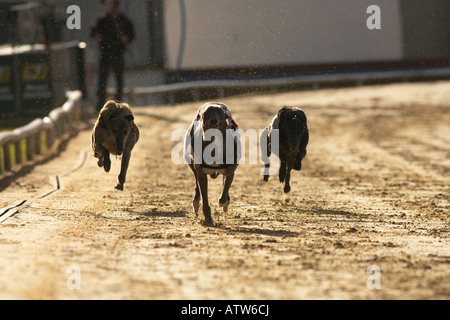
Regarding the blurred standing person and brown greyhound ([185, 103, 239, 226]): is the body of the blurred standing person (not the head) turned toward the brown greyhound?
yes

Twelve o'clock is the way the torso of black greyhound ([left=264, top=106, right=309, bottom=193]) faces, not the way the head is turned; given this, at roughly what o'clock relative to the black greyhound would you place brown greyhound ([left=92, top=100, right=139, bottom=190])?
The brown greyhound is roughly at 2 o'clock from the black greyhound.

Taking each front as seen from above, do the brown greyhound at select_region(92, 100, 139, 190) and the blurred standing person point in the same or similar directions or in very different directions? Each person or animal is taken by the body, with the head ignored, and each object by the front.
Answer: same or similar directions

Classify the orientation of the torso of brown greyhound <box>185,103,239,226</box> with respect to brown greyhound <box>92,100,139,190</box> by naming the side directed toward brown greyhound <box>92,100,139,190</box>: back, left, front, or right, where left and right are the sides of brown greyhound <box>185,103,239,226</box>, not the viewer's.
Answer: back

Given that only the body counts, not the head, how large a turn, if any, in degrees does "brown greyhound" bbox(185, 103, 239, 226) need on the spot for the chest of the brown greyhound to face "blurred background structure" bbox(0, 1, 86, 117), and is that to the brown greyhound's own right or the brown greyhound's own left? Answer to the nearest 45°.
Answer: approximately 180°

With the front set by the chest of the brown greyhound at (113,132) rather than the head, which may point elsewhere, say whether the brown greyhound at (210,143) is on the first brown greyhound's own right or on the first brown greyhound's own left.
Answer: on the first brown greyhound's own left

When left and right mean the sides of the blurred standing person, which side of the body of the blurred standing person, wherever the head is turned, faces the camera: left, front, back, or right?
front

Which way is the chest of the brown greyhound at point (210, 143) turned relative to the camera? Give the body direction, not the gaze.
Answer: toward the camera

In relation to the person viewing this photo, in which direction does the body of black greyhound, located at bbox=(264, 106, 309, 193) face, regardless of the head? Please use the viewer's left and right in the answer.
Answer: facing the viewer

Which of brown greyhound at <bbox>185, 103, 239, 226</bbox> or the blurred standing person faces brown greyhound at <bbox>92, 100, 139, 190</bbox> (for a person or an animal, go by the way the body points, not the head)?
the blurred standing person

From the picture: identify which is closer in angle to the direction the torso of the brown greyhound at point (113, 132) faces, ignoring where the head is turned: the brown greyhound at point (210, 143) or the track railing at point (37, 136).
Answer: the brown greyhound

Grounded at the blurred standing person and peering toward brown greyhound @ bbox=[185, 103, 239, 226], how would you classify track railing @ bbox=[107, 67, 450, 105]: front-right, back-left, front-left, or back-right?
back-left

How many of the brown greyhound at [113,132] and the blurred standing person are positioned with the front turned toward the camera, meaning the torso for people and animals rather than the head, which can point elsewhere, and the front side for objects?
2

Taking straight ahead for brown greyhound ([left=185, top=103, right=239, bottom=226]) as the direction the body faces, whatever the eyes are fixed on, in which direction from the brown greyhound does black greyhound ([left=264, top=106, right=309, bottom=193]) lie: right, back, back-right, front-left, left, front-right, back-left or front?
back-left

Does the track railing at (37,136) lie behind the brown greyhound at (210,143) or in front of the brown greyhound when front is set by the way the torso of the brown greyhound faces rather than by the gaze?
behind
